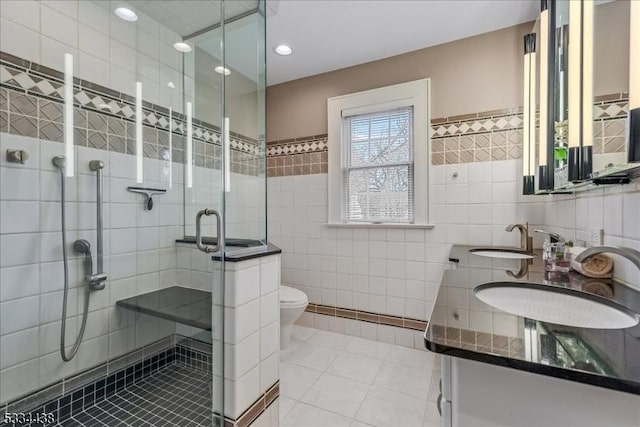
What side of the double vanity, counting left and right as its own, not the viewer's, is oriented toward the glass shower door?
front

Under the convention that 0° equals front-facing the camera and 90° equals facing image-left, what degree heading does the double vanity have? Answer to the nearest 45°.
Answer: approximately 90°

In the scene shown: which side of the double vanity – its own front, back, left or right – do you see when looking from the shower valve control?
front

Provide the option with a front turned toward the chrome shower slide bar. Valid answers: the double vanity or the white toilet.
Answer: the double vanity

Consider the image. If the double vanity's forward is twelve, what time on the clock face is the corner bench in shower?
The corner bench in shower is roughly at 12 o'clock from the double vanity.
